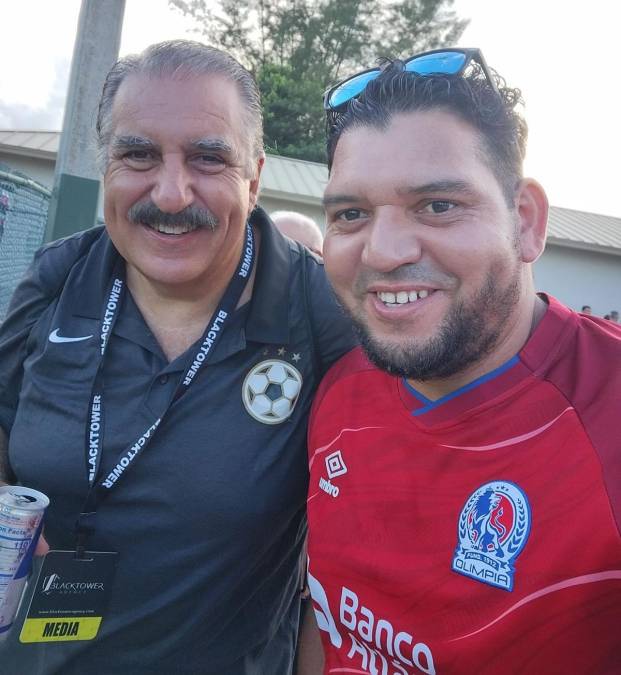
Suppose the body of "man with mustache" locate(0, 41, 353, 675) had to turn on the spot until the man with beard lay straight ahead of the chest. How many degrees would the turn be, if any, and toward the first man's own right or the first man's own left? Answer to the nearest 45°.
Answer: approximately 45° to the first man's own left

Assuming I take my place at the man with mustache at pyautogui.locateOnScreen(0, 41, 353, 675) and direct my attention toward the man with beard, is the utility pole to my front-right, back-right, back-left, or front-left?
back-left

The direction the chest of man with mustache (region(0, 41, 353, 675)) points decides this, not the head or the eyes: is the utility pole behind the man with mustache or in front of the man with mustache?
behind

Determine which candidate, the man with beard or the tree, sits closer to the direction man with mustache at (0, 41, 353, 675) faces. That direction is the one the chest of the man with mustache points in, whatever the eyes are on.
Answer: the man with beard

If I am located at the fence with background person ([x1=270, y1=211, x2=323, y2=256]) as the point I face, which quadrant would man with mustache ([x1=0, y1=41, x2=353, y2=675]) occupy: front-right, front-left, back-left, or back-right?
front-right

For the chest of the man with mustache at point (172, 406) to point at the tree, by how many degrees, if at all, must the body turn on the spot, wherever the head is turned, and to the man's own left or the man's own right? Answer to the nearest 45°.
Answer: approximately 180°

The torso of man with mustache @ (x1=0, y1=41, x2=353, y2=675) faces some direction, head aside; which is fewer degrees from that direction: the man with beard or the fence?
the man with beard

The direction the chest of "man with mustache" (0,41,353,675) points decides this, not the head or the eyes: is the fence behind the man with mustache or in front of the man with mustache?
behind

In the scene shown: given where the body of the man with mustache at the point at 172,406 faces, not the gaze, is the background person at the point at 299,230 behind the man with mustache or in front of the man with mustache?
behind

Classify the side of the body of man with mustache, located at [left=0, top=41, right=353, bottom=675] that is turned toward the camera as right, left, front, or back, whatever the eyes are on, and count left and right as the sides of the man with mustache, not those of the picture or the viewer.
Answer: front

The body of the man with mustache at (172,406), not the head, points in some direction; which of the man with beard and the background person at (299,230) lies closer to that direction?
the man with beard
